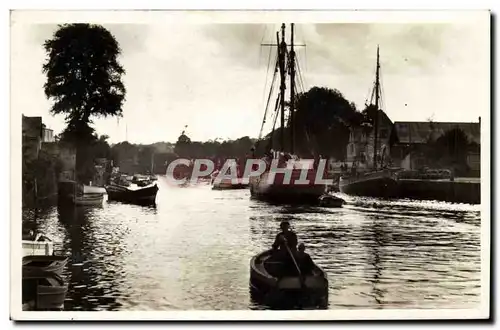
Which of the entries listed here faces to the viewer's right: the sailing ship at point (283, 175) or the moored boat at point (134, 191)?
the moored boat

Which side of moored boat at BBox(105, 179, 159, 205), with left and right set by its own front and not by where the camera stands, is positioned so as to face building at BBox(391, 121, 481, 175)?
front

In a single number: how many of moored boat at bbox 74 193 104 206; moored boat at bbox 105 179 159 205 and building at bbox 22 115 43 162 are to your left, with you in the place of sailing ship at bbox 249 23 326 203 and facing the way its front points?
0

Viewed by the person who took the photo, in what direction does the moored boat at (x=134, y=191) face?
facing to the right of the viewer

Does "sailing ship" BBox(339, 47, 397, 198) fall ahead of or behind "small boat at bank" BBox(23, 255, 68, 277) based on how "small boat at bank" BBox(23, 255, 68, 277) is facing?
ahead

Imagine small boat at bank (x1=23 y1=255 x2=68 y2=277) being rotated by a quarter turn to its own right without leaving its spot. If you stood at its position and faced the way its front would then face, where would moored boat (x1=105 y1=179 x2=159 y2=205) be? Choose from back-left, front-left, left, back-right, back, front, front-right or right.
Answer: back
